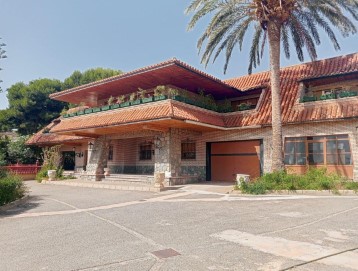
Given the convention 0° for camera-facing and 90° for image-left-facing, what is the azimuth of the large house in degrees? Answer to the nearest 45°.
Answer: approximately 45°

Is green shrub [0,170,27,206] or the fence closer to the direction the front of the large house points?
the green shrub

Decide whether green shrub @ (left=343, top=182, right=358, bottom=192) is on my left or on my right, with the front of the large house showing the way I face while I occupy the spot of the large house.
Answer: on my left

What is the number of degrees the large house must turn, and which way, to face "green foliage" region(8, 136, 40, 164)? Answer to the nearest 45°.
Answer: approximately 90° to its right

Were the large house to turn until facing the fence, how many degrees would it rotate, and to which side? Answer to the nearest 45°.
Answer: approximately 90° to its right

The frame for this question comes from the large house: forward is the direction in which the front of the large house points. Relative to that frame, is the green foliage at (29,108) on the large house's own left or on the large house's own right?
on the large house's own right

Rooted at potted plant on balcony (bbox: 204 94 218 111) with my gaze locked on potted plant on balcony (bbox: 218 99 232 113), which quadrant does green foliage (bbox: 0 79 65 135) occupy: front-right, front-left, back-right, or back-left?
back-left

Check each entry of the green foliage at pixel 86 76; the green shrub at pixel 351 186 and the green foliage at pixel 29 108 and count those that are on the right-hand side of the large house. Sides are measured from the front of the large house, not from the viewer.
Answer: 2

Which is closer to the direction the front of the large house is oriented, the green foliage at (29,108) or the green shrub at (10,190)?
the green shrub

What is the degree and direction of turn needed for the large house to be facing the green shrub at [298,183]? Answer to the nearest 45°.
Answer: approximately 90° to its left

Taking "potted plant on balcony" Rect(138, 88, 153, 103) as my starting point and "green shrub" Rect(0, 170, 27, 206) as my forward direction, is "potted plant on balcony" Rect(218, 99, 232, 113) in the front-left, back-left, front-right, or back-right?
back-left

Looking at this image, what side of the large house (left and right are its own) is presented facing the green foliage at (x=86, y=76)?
right
